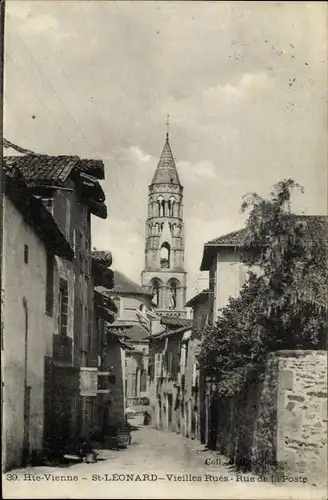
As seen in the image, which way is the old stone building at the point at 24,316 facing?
to the viewer's right

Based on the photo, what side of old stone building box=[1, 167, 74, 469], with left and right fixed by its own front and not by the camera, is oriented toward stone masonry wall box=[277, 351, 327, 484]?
front

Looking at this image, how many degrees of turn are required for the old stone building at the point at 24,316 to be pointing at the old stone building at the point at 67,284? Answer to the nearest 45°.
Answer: approximately 90° to its left

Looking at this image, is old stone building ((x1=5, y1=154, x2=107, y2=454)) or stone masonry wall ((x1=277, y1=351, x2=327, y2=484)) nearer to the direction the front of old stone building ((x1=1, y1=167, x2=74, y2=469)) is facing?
the stone masonry wall

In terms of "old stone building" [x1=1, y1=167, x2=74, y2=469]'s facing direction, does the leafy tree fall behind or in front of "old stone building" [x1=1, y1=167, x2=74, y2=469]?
in front
